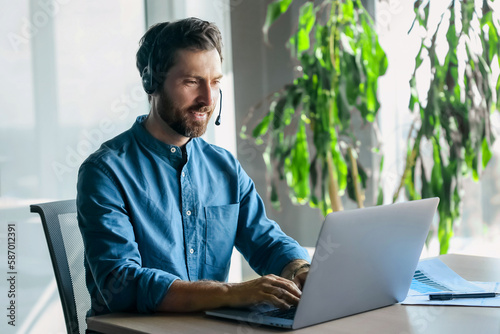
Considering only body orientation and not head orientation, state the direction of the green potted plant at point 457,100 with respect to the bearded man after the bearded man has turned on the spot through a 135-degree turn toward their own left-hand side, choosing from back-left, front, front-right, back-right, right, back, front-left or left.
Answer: front-right

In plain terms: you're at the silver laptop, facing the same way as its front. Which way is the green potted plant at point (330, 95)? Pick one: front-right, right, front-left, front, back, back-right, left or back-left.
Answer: front-right

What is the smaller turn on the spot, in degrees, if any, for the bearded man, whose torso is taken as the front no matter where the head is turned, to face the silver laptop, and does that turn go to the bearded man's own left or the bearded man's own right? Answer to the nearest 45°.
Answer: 0° — they already face it

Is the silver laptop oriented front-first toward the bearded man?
yes

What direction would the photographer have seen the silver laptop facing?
facing away from the viewer and to the left of the viewer

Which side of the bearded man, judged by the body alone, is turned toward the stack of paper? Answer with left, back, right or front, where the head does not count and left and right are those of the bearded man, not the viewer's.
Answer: front

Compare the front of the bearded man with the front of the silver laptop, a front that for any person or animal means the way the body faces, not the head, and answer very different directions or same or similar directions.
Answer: very different directions

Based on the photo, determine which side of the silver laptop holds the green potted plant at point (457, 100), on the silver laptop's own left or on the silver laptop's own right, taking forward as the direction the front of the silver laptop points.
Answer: on the silver laptop's own right
